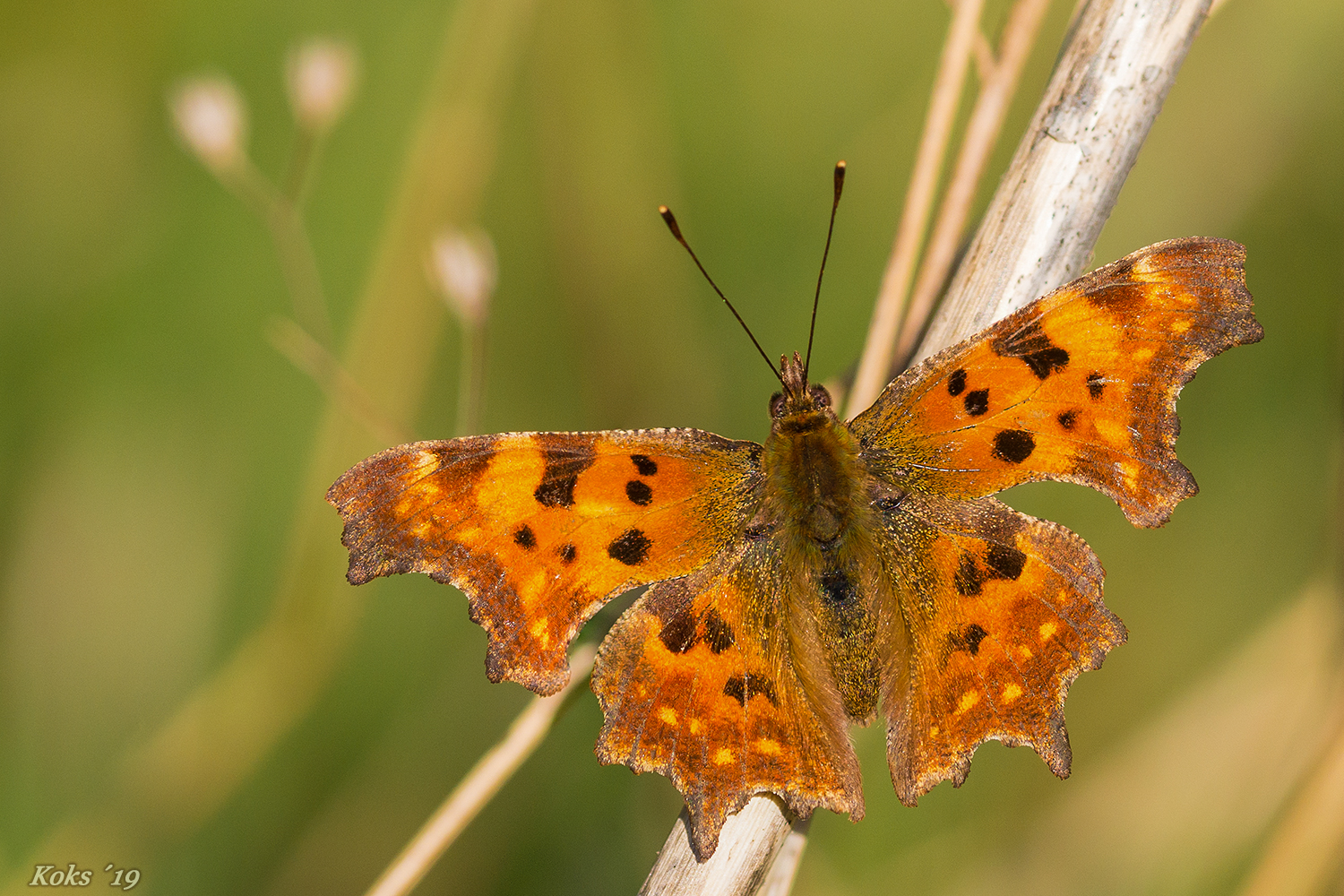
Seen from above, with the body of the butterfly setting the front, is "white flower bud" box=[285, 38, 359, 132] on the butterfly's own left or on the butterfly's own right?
on the butterfly's own left

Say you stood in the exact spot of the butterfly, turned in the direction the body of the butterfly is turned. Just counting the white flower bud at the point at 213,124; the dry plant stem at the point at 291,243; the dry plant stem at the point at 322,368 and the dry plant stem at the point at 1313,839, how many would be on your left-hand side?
3

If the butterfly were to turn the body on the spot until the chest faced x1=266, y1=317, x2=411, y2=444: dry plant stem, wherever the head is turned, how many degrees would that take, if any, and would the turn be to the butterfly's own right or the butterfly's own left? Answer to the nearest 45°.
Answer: approximately 90° to the butterfly's own left

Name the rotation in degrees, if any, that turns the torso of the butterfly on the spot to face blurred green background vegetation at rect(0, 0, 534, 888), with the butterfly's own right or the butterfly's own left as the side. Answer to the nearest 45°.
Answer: approximately 90° to the butterfly's own left

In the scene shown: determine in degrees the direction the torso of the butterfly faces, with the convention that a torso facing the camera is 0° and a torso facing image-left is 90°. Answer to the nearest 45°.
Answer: approximately 180°

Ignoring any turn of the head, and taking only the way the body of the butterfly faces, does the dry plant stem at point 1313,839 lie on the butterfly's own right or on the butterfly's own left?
on the butterfly's own right
